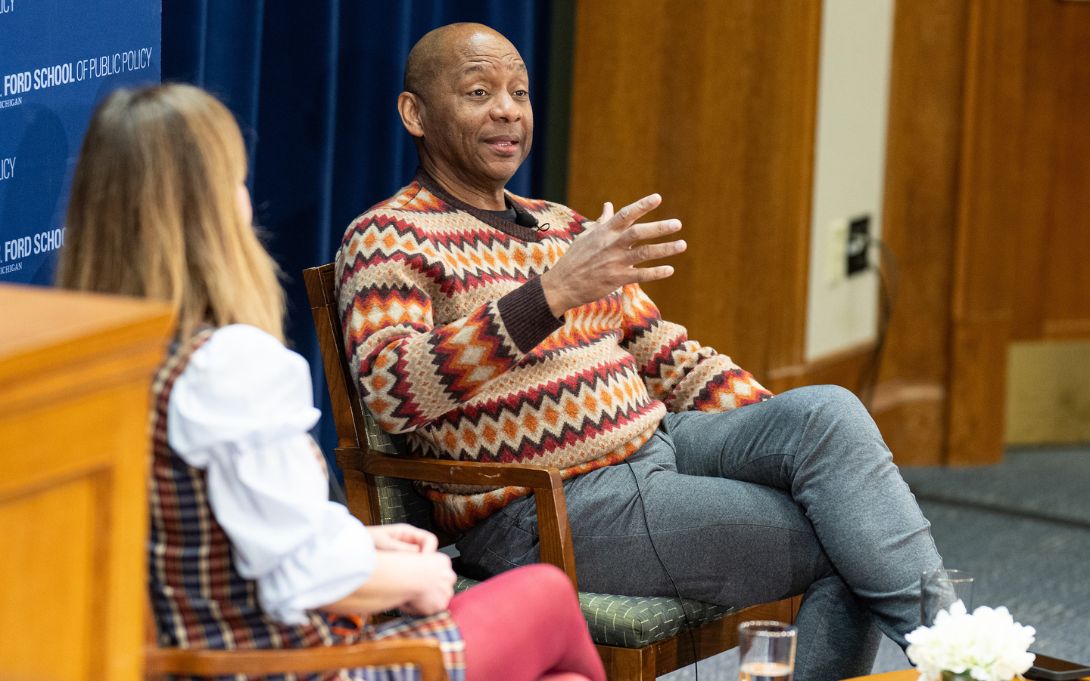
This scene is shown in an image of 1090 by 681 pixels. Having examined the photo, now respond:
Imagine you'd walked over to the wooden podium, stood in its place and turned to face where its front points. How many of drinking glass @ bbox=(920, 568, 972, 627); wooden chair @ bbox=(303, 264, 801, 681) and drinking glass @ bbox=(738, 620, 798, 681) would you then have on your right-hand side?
0

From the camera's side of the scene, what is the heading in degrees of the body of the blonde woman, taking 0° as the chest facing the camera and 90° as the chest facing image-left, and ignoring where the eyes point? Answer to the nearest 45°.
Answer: approximately 270°

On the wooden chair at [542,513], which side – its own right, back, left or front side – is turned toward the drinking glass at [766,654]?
front

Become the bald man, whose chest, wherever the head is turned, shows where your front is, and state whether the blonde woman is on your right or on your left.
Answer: on your right

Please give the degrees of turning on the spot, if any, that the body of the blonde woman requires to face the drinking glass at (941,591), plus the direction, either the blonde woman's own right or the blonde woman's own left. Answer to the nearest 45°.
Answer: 0° — they already face it

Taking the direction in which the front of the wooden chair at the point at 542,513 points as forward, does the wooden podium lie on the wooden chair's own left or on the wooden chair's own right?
on the wooden chair's own right

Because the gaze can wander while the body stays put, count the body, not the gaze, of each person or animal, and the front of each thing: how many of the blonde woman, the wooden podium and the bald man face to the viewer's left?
0

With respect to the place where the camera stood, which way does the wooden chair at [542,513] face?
facing the viewer and to the right of the viewer

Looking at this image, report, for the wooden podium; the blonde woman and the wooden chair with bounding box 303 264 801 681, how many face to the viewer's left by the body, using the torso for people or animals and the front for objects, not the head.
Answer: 0

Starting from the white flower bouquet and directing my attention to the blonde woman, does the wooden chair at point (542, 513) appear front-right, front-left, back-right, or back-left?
front-right

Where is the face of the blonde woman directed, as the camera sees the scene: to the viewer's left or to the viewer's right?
to the viewer's right
